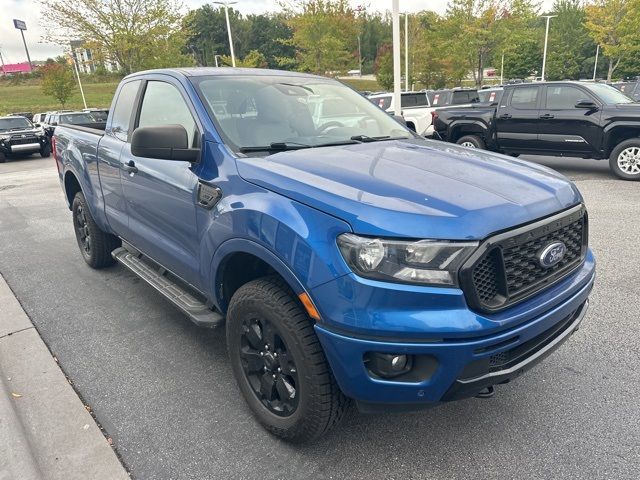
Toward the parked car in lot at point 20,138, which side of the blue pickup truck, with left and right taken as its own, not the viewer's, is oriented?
back

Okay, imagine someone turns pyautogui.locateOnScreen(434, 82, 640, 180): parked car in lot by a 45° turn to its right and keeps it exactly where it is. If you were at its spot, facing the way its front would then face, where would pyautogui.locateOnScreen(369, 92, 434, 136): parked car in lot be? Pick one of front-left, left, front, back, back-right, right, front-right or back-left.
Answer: back-right

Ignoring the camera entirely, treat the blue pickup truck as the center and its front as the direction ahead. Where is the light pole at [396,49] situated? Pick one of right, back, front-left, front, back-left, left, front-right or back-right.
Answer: back-left

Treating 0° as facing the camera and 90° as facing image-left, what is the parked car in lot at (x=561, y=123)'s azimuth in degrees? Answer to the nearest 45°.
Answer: approximately 315°

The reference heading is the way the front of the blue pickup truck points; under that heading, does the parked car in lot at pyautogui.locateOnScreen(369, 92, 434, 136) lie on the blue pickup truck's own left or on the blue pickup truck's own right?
on the blue pickup truck's own left

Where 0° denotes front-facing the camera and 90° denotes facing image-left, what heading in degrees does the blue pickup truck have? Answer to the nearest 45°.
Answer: approximately 315°

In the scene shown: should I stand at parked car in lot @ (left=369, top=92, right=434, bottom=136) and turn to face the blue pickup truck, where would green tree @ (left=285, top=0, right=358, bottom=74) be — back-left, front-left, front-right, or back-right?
back-right

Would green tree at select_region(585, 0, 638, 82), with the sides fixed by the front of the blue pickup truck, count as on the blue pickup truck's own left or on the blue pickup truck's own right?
on the blue pickup truck's own left

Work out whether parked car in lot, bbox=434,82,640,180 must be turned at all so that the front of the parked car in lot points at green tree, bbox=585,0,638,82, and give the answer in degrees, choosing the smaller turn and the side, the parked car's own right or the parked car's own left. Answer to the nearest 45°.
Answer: approximately 135° to the parked car's own left

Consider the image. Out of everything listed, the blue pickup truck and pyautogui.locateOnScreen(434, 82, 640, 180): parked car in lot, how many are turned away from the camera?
0

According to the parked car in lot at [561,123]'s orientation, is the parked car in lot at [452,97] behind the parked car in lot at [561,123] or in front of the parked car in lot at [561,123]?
behind

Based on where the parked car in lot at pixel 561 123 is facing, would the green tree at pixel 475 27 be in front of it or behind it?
behind
